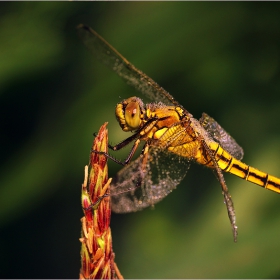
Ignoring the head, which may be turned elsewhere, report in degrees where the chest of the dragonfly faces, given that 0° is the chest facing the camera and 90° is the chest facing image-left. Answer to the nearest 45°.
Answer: approximately 90°
